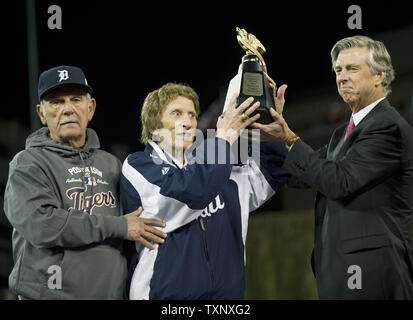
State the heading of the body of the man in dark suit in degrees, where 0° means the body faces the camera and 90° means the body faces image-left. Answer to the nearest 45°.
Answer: approximately 45°

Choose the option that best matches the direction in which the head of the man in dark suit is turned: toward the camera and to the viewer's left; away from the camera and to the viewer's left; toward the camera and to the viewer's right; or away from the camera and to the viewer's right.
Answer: toward the camera and to the viewer's left

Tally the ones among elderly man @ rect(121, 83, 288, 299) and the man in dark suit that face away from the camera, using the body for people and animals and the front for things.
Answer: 0

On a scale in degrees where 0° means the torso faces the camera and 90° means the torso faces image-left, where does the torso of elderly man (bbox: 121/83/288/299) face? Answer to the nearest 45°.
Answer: approximately 315°

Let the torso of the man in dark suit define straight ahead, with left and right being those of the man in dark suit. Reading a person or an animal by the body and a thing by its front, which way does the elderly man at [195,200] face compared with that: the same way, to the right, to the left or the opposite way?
to the left

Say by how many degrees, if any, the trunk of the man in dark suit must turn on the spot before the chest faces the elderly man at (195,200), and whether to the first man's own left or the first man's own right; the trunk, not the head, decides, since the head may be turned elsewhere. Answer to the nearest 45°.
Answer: approximately 45° to the first man's own right

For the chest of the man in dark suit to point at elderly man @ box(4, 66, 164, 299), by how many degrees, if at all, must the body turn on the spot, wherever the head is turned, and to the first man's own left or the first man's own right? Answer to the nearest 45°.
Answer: approximately 45° to the first man's own right
